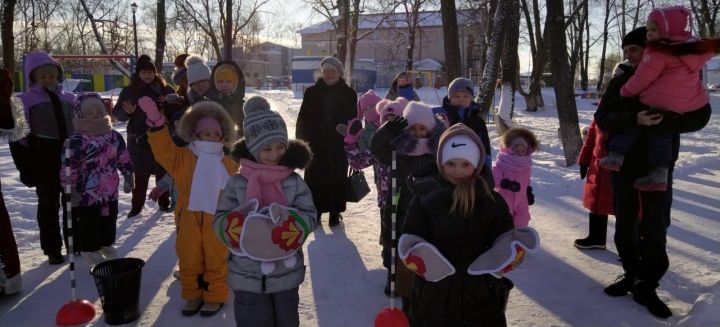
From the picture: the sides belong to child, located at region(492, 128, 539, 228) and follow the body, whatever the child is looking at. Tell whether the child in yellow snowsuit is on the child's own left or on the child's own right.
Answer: on the child's own right

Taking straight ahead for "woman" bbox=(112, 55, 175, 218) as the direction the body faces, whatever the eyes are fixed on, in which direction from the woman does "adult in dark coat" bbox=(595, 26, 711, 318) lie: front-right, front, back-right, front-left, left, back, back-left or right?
front-left

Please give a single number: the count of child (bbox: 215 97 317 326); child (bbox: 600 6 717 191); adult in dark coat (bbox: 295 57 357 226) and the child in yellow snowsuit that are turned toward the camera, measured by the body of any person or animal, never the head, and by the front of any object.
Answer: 3

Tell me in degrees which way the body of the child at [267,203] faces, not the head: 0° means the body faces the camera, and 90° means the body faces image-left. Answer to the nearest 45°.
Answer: approximately 0°

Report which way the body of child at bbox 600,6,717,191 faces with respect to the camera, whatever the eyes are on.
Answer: to the viewer's left

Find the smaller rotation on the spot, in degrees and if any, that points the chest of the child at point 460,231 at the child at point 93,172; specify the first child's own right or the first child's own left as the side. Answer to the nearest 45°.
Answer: approximately 135° to the first child's own right
